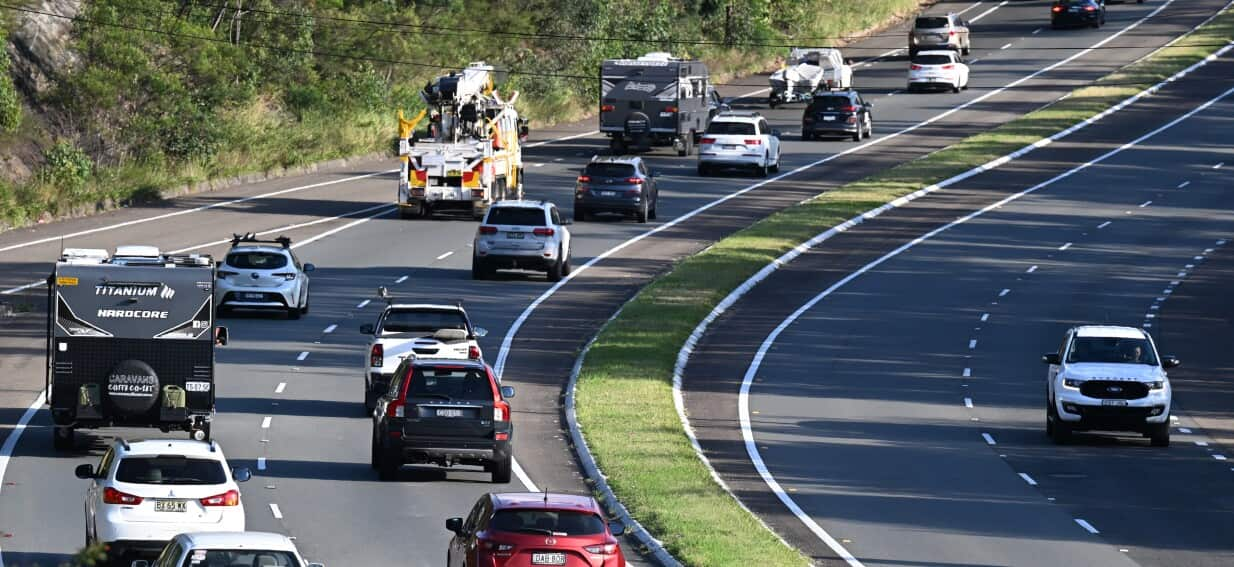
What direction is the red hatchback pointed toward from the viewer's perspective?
away from the camera

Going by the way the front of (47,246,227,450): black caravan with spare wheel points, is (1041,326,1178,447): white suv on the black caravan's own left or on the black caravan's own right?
on the black caravan's own right

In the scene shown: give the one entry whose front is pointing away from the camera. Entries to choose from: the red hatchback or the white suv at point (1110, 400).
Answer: the red hatchback

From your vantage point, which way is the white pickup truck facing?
away from the camera

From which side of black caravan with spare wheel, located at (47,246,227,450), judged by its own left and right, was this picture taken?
back

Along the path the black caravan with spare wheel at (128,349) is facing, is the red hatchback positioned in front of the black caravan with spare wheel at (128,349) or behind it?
behind

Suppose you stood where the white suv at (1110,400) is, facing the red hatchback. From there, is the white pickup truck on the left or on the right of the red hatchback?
right

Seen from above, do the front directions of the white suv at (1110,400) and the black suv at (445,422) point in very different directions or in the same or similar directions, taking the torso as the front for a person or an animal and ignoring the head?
very different directions

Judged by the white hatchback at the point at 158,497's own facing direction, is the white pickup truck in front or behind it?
in front

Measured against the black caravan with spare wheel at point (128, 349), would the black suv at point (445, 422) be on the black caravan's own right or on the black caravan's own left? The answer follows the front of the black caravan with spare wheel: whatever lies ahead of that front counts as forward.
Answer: on the black caravan's own right

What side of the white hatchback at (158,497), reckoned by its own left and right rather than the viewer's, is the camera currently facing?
back

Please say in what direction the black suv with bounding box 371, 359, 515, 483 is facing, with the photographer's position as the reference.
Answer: facing away from the viewer

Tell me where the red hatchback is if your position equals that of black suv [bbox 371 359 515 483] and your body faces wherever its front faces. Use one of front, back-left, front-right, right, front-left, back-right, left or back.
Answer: back

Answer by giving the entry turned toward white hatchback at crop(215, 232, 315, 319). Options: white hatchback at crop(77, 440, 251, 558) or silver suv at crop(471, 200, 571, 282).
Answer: the white hatchback at crop(77, 440, 251, 558)

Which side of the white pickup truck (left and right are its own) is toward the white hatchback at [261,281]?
front

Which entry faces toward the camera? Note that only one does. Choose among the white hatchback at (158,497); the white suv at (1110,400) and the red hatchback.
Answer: the white suv
